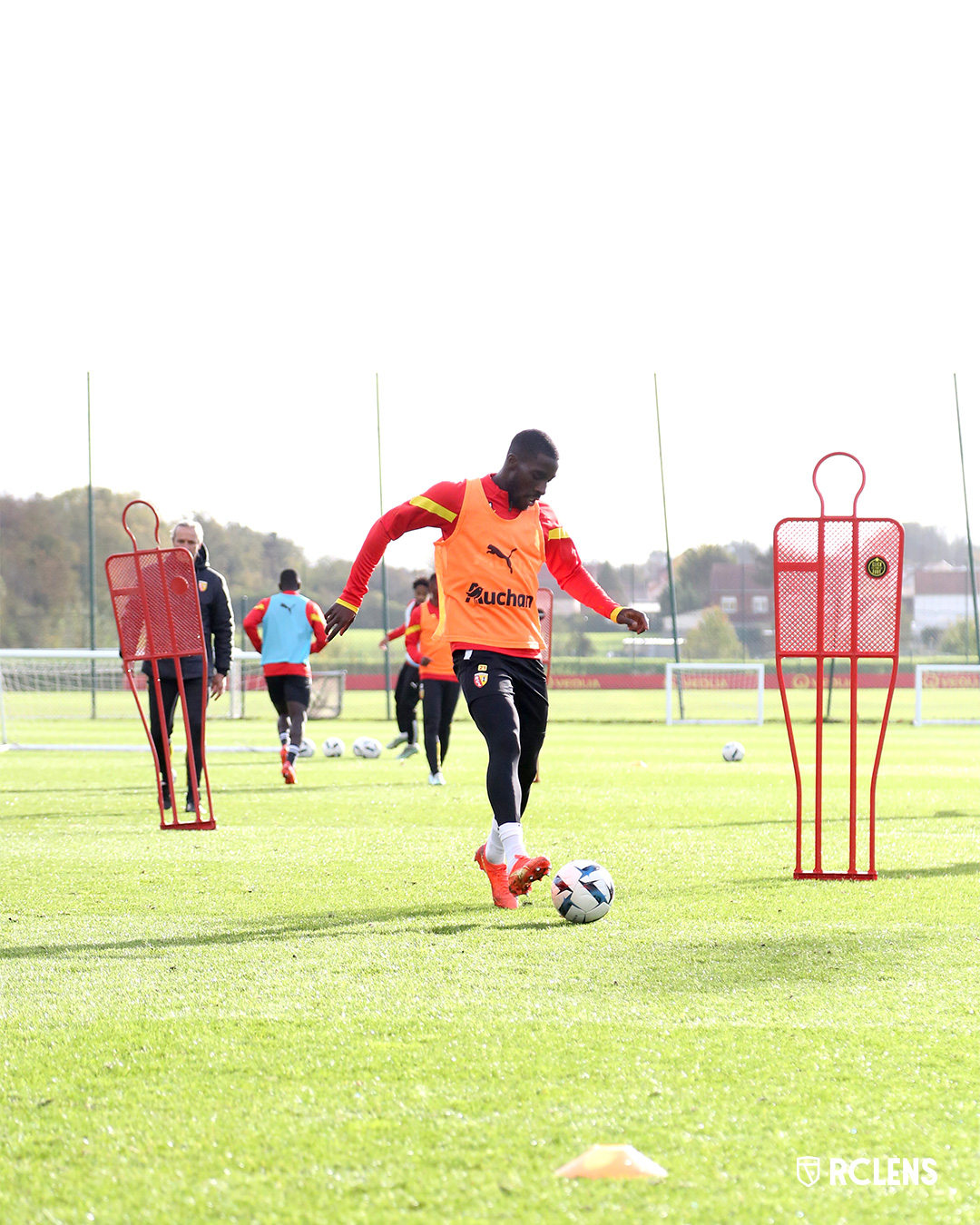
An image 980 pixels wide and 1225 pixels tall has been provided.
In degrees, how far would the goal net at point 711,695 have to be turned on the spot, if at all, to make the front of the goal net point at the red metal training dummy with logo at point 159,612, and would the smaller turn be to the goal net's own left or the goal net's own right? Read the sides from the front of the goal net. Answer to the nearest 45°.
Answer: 0° — it already faces it

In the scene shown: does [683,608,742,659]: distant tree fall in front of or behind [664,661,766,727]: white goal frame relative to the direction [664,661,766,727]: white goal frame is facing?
behind

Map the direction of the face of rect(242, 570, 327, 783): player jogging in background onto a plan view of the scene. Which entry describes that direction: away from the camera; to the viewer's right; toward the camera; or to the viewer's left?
away from the camera

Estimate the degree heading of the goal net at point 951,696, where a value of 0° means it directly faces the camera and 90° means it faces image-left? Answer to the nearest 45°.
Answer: approximately 0°

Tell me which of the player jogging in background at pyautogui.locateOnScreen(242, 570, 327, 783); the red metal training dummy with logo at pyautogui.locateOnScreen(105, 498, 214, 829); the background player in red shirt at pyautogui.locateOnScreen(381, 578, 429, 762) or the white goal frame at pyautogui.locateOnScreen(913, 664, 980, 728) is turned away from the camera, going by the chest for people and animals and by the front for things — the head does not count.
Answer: the player jogging in background

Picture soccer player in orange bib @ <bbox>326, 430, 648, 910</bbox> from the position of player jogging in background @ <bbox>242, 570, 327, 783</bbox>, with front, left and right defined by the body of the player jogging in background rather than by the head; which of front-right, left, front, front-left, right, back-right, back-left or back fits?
back

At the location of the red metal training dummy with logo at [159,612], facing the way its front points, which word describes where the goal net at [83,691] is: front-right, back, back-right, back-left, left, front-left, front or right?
back
